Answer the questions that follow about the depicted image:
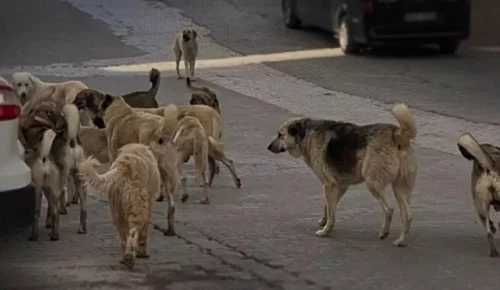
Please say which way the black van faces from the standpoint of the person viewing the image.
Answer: facing away from the viewer and to the left of the viewer

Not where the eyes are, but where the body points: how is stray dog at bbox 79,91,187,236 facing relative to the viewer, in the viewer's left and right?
facing away from the viewer and to the left of the viewer

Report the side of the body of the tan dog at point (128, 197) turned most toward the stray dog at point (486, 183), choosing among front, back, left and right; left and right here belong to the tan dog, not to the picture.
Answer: right

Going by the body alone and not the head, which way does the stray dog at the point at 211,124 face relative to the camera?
to the viewer's left

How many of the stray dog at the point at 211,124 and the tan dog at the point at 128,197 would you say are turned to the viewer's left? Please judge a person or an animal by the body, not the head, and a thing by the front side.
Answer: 1

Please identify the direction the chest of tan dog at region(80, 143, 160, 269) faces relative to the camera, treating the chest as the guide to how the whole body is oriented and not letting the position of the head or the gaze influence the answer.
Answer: away from the camera

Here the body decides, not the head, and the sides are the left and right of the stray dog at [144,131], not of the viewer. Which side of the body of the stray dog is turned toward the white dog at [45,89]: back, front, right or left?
front

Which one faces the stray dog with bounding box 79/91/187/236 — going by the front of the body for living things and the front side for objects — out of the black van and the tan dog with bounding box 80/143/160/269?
the tan dog

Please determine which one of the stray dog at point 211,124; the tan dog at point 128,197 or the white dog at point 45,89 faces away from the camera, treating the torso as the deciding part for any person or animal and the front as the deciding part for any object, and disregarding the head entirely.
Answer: the tan dog

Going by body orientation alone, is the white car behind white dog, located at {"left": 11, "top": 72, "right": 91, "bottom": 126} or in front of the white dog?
in front

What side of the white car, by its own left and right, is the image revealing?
back
